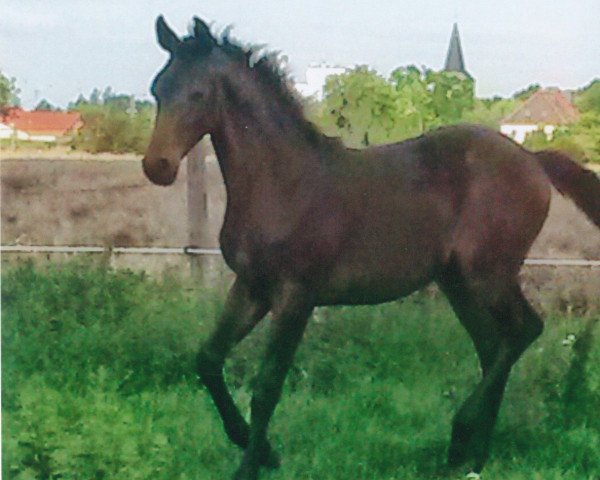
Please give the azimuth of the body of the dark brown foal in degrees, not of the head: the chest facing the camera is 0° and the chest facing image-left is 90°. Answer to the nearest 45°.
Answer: approximately 90°
